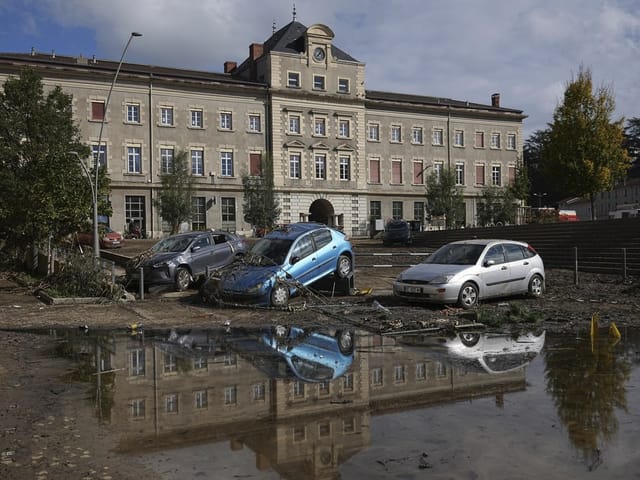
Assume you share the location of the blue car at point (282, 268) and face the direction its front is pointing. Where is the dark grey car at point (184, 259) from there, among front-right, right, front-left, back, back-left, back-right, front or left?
right

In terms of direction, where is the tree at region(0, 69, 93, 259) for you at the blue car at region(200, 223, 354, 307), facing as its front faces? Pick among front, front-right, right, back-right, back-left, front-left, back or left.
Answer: right

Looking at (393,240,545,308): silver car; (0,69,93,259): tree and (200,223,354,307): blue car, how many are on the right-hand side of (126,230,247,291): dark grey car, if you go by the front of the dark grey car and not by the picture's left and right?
1

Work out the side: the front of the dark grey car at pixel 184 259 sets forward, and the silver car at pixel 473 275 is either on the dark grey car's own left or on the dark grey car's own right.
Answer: on the dark grey car's own left

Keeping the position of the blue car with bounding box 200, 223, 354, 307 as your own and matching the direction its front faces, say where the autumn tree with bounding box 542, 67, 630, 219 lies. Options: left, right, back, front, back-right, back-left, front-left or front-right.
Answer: back

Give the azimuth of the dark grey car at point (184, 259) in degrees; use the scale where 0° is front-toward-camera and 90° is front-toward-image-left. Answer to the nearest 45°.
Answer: approximately 45°

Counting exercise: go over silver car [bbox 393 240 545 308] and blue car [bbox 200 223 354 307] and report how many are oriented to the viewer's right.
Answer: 0

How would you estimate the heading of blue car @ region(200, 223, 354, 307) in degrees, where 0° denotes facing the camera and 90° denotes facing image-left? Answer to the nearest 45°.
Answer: approximately 45°

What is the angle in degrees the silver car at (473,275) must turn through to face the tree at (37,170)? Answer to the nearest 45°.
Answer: approximately 45° to its right

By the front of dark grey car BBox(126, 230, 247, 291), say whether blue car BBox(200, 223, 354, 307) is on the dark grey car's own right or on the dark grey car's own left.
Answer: on the dark grey car's own left
